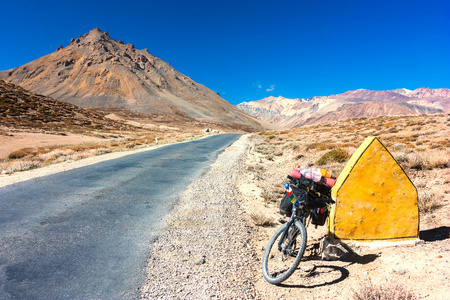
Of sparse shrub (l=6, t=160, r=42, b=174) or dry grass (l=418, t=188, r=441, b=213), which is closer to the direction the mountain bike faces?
the sparse shrub

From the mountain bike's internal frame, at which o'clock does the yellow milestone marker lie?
The yellow milestone marker is roughly at 7 o'clock from the mountain bike.

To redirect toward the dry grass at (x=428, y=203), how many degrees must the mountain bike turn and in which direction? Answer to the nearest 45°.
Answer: approximately 180°

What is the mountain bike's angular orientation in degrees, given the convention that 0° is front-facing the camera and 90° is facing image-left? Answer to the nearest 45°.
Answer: approximately 45°

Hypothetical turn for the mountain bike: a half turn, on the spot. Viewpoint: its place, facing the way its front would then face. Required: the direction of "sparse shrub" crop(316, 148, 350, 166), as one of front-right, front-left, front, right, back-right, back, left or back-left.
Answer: front-left

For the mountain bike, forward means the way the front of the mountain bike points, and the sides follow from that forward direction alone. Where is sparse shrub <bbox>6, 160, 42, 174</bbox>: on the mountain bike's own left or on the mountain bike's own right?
on the mountain bike's own right

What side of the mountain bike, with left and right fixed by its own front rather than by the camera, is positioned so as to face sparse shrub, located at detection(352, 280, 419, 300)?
left

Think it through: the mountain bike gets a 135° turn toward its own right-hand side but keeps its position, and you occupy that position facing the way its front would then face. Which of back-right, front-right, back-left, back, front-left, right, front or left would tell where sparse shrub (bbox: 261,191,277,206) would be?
front
